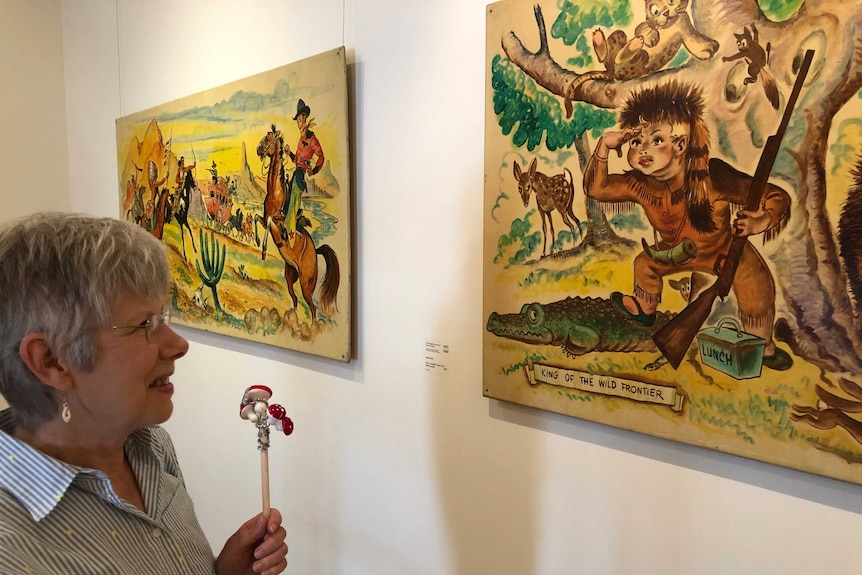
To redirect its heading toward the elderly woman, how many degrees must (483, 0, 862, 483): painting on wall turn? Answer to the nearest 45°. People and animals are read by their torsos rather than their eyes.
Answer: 0° — it already faces them

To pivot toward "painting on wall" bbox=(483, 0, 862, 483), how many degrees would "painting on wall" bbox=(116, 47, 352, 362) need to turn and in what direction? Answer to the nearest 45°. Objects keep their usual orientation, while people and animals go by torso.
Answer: approximately 90° to its left

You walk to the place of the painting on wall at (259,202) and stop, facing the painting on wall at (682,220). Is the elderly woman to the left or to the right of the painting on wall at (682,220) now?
right

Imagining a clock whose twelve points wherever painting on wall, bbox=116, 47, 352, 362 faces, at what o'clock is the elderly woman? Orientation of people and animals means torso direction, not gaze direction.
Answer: The elderly woman is roughly at 11 o'clock from the painting on wall.

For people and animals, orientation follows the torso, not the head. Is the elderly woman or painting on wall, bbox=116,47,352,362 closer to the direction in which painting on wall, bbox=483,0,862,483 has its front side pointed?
the elderly woman

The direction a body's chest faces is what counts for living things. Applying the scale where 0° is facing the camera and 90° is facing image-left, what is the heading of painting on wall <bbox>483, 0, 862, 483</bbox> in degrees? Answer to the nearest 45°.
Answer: approximately 45°

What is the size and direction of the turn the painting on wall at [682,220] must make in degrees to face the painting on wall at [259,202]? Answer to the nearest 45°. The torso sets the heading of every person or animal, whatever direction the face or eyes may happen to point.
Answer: approximately 45° to its right

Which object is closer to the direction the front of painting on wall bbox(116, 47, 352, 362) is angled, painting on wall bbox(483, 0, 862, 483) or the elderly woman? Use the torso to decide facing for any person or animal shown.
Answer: the elderly woman

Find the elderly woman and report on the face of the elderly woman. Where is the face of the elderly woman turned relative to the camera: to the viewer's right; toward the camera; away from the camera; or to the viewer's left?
to the viewer's right

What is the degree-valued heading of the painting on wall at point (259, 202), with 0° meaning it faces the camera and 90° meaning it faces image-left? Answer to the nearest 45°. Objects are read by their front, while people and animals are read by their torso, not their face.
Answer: approximately 45°
